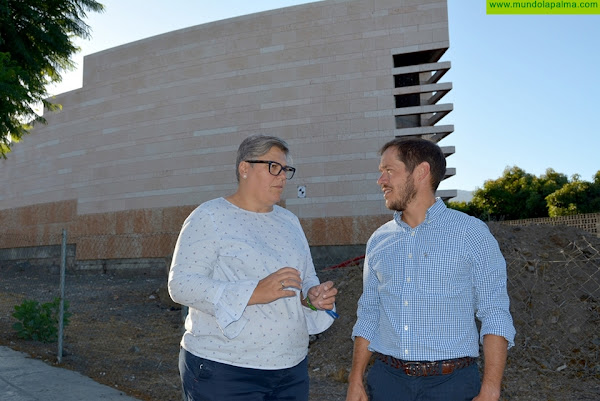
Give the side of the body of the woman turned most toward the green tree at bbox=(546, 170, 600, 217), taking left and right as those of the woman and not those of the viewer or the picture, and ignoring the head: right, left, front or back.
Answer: left

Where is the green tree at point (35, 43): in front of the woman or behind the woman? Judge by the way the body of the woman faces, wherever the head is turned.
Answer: behind

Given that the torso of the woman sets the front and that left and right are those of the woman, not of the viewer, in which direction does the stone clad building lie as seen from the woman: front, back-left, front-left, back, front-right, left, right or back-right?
back-left

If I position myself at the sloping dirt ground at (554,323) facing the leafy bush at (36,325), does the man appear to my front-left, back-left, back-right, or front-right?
front-left

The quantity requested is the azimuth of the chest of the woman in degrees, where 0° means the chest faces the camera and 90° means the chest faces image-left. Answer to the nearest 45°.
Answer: approximately 315°

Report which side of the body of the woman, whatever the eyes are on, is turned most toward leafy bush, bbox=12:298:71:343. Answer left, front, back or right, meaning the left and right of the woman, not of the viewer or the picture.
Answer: back

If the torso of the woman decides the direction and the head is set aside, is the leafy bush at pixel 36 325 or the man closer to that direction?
the man

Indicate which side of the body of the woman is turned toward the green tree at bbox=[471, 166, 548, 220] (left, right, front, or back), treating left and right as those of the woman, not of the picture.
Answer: left

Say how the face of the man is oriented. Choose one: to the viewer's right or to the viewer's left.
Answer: to the viewer's left
